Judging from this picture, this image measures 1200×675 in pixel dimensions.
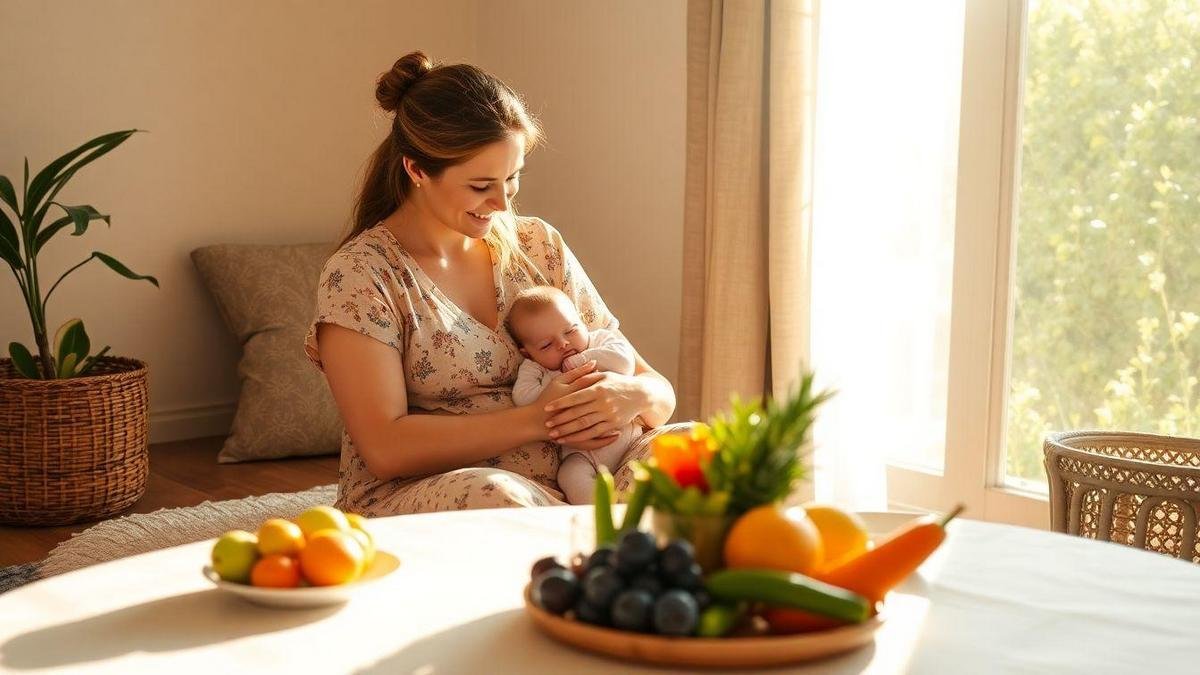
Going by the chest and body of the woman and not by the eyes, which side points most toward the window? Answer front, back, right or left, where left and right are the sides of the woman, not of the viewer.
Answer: left

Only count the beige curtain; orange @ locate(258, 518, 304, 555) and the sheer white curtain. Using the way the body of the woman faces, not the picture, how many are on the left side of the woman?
2

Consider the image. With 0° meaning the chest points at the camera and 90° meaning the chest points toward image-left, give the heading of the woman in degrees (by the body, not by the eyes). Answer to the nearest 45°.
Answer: approximately 315°

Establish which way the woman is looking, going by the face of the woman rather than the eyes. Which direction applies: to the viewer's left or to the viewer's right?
to the viewer's right
